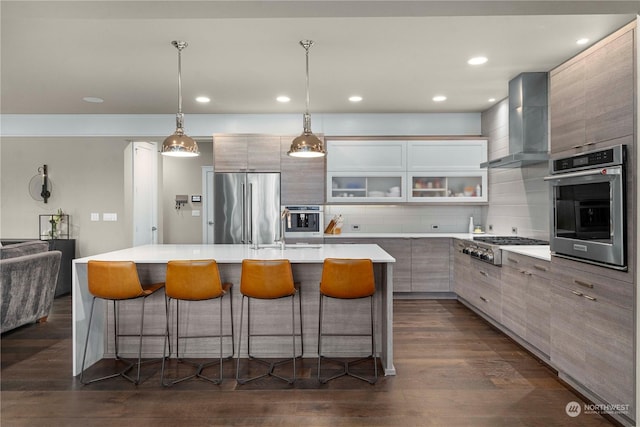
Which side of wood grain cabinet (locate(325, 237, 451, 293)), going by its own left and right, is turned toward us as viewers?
front

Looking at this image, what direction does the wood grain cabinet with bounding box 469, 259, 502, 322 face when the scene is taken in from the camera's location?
facing the viewer and to the left of the viewer

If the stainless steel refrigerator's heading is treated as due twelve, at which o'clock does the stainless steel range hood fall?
The stainless steel range hood is roughly at 10 o'clock from the stainless steel refrigerator.

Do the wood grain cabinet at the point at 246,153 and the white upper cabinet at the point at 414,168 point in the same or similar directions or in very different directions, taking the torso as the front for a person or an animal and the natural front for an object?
same or similar directions

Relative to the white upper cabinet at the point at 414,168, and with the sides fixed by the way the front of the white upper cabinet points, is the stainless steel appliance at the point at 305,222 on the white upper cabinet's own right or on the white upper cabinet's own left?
on the white upper cabinet's own right

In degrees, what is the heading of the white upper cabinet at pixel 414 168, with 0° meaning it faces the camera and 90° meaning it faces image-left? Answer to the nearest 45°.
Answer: approximately 0°

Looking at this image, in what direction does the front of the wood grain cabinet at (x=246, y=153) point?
toward the camera

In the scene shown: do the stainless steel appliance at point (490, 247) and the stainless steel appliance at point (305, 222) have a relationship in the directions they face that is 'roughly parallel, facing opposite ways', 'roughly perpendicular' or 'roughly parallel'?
roughly perpendicular

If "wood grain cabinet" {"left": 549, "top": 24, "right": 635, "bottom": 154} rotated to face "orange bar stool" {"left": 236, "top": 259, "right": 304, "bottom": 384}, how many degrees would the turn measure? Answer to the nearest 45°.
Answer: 0° — it already faces it

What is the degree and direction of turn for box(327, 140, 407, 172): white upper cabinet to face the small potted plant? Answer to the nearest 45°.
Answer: approximately 90° to its right

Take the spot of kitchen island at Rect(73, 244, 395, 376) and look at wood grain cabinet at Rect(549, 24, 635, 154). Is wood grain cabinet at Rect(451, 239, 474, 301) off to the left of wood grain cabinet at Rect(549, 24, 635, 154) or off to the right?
left

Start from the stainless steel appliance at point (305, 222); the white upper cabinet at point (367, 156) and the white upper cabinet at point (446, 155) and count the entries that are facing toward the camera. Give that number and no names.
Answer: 3

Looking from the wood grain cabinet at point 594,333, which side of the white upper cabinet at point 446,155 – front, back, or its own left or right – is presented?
front

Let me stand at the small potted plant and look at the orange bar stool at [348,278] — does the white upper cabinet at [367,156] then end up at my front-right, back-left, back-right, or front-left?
front-left
